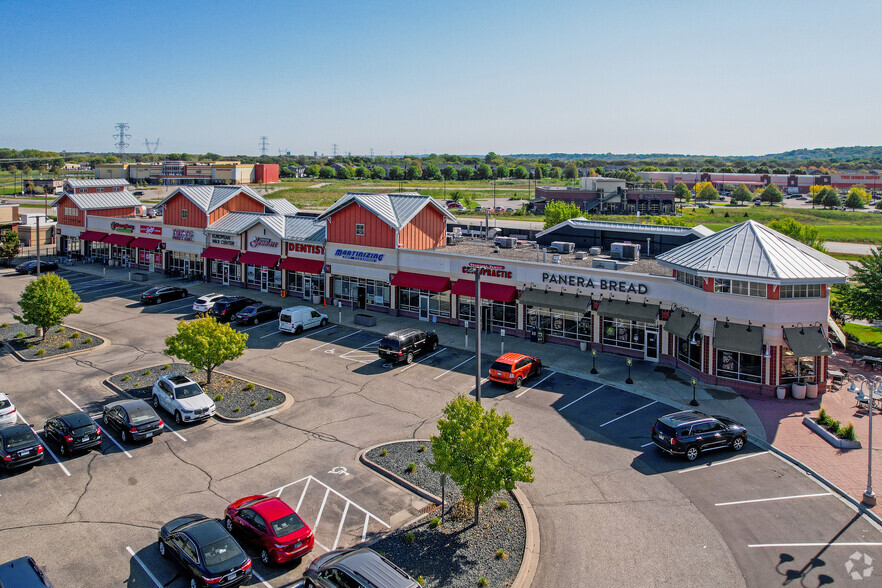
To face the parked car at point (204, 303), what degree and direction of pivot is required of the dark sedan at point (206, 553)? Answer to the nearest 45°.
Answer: approximately 45° to its right

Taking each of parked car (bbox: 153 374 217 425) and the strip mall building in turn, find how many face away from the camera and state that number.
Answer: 0

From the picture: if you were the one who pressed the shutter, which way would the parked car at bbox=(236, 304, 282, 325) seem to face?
facing away from the viewer and to the right of the viewer

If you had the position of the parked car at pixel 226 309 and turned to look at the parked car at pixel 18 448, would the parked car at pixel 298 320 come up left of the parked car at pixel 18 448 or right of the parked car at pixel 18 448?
left

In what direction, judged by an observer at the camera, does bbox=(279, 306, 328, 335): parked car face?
facing away from the viewer and to the right of the viewer

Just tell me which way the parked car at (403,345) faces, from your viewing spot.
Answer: facing away from the viewer and to the right of the viewer
